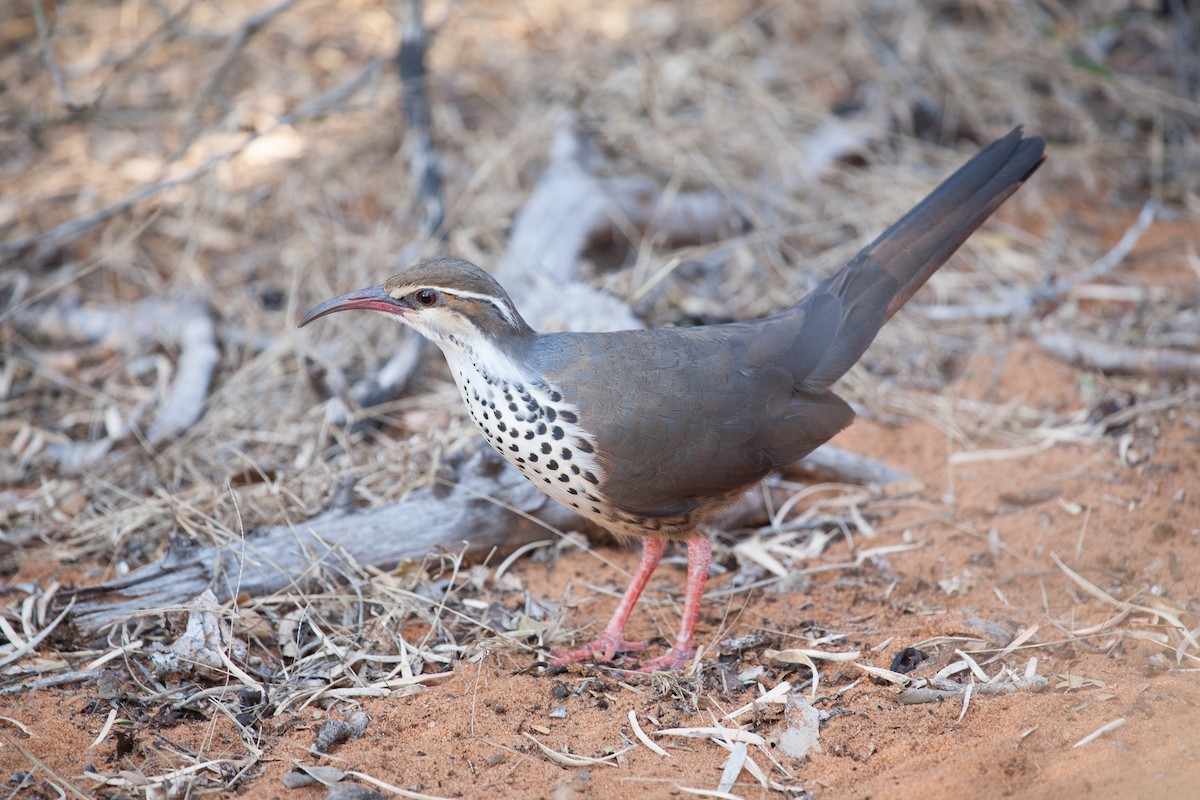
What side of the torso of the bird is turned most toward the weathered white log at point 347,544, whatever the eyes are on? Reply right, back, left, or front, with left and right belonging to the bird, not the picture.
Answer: front

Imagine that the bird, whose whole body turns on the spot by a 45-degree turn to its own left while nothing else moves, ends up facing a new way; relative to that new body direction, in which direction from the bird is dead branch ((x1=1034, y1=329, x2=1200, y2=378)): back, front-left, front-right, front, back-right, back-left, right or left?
back

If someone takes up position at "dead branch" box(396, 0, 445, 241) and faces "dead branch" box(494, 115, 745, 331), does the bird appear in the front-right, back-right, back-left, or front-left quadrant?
front-right

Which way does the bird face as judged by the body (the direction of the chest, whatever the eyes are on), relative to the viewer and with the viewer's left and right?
facing to the left of the viewer

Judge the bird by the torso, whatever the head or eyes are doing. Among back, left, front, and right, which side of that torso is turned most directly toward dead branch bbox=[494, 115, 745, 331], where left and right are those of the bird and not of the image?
right

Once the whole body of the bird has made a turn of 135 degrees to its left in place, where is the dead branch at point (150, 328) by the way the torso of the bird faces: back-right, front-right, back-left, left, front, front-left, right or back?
back

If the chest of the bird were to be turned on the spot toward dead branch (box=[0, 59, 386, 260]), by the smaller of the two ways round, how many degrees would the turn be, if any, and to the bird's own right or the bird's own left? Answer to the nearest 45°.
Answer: approximately 45° to the bird's own right

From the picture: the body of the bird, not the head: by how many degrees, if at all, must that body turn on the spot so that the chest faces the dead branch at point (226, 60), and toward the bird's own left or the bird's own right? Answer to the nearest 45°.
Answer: approximately 45° to the bird's own right

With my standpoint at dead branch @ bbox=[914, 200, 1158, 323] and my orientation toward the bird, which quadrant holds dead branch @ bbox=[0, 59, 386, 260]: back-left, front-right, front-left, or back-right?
front-right

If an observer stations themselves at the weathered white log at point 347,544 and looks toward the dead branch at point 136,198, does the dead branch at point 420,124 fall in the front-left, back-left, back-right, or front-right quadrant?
front-right
